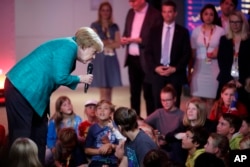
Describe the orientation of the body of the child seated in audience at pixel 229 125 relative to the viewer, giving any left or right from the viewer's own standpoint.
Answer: facing to the left of the viewer

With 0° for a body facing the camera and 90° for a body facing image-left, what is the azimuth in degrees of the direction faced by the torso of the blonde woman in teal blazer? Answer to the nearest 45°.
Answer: approximately 270°

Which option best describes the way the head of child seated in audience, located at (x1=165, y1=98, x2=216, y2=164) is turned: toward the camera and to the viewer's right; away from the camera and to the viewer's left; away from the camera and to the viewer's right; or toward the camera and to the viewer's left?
toward the camera and to the viewer's left

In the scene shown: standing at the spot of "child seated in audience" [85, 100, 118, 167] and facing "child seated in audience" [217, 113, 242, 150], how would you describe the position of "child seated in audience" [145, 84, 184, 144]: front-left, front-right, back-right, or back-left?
front-left

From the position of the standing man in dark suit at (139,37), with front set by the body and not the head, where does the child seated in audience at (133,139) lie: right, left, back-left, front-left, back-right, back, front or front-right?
front-left

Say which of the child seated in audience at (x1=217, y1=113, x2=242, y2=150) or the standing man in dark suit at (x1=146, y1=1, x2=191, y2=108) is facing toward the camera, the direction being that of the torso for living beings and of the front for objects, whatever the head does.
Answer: the standing man in dark suit

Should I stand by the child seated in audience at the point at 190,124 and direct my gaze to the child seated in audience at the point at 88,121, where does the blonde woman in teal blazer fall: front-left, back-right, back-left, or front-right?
front-left

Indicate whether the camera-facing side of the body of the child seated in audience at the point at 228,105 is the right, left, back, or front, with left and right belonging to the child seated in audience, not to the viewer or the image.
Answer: front

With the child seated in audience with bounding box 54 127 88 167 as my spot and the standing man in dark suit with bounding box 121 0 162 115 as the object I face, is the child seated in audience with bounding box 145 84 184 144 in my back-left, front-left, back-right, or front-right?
front-right

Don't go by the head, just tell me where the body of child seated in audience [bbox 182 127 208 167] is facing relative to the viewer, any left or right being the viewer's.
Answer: facing to the left of the viewer

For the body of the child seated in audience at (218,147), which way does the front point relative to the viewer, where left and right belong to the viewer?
facing to the left of the viewer
